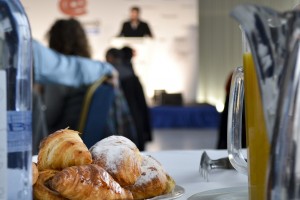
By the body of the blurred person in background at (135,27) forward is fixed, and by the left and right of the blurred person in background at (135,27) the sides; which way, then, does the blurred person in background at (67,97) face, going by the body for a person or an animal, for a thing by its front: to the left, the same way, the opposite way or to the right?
the opposite way

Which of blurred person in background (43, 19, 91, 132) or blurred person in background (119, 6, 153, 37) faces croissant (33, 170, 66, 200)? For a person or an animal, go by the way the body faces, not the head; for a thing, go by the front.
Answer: blurred person in background (119, 6, 153, 37)

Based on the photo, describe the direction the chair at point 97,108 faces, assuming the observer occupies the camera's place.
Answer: facing away from the viewer and to the left of the viewer

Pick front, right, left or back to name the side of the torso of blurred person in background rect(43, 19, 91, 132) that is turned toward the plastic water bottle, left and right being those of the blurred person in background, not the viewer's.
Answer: back

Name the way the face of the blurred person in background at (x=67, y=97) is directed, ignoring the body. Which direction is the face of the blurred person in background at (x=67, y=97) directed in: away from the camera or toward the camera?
away from the camera

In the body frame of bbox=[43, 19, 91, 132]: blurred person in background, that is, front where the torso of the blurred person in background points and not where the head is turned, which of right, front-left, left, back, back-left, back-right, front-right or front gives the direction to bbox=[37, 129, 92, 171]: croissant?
back

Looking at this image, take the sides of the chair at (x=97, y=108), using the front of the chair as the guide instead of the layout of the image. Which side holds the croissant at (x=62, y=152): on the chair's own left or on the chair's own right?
on the chair's own left

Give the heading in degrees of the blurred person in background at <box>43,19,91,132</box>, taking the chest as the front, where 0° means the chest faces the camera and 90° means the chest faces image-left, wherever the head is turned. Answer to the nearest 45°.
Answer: approximately 180°

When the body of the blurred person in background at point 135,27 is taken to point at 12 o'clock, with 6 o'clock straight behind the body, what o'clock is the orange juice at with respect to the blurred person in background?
The orange juice is roughly at 12 o'clock from the blurred person in background.

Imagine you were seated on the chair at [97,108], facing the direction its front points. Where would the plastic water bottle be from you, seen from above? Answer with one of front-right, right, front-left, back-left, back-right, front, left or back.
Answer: back-left

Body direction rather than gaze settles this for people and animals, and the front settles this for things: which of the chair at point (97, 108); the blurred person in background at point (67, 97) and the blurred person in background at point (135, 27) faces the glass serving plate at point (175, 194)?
the blurred person in background at point (135, 27)
